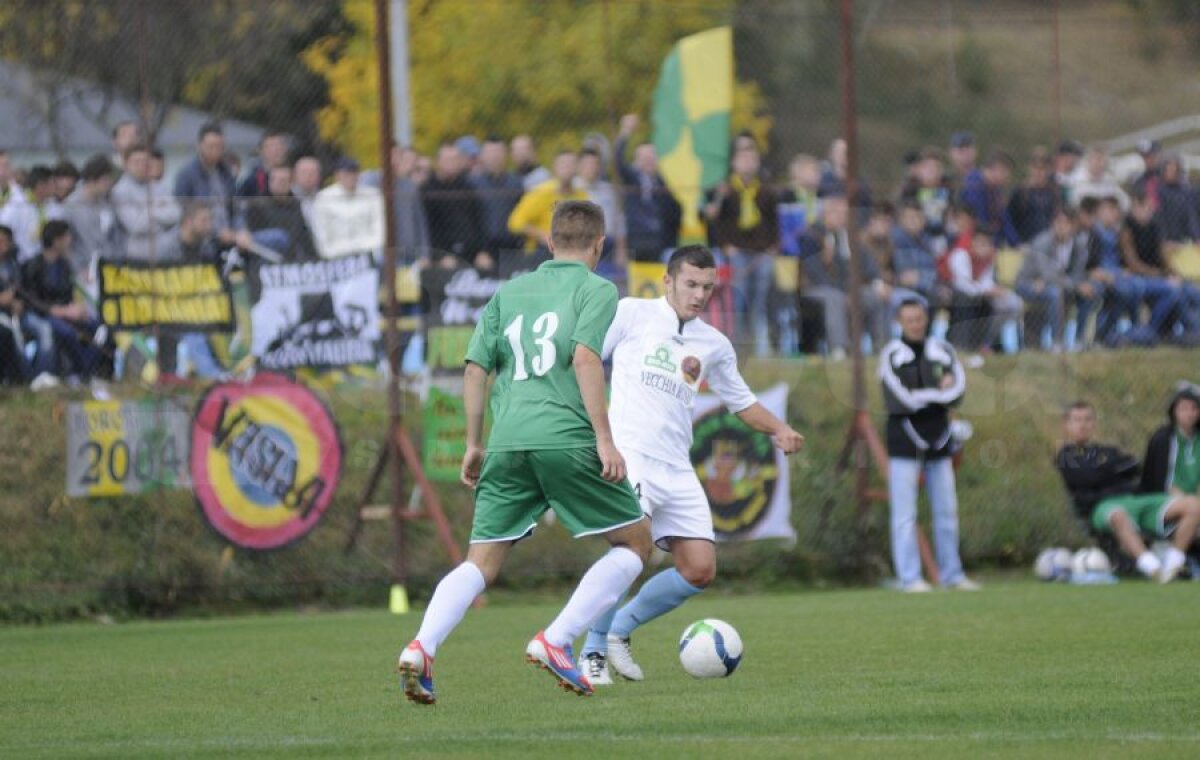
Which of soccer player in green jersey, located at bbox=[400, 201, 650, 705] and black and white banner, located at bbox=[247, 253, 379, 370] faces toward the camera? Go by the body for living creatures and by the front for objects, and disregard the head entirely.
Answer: the black and white banner

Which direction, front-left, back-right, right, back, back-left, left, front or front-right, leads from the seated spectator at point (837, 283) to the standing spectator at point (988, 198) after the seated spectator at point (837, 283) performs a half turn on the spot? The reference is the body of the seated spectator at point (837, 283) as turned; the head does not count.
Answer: front-right

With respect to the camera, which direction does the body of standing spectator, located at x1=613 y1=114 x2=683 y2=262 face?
toward the camera

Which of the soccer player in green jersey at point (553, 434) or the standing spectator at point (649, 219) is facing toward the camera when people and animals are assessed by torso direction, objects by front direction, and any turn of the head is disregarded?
the standing spectator

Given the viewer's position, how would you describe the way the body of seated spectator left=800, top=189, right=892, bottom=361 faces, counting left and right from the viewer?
facing the viewer

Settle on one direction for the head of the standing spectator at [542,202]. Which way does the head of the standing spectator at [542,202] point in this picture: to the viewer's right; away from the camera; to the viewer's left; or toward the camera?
toward the camera

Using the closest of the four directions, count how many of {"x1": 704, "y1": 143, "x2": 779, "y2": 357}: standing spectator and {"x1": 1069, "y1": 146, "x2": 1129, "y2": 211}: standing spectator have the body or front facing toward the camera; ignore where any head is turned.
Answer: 2

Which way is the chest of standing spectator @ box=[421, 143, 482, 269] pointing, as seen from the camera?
toward the camera

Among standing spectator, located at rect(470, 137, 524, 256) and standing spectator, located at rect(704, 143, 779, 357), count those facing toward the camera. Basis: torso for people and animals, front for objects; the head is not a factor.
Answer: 2

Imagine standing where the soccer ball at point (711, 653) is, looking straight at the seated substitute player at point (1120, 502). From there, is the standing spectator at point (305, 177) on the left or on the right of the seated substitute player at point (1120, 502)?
left

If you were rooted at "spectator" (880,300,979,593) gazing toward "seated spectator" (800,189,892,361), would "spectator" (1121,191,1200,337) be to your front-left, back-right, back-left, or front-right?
front-right

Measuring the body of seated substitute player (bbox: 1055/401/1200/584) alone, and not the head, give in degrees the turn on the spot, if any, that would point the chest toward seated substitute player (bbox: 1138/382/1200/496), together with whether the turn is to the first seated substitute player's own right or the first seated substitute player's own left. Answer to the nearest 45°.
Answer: approximately 45° to the first seated substitute player's own left

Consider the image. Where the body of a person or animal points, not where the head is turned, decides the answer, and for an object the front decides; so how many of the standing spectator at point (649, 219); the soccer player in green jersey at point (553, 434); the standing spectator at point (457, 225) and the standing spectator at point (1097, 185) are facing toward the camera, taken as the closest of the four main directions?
3

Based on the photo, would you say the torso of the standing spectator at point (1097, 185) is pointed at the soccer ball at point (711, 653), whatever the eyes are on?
yes

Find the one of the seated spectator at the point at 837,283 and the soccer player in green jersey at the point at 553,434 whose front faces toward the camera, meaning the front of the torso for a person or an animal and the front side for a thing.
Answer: the seated spectator

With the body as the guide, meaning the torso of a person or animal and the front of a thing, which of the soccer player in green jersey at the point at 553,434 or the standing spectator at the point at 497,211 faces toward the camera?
the standing spectator

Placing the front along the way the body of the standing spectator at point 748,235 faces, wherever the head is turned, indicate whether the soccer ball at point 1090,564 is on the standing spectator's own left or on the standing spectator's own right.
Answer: on the standing spectator's own left

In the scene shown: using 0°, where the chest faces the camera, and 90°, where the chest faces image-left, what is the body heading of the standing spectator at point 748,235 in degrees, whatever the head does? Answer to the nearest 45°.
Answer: approximately 0°

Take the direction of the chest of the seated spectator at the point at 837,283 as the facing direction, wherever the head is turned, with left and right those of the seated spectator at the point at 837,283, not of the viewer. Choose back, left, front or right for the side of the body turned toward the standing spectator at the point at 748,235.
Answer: right

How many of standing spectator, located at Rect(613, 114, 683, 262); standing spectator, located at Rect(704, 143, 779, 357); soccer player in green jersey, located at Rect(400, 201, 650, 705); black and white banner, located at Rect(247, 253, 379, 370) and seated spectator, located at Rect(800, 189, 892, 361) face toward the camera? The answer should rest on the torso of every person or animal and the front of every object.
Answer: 4

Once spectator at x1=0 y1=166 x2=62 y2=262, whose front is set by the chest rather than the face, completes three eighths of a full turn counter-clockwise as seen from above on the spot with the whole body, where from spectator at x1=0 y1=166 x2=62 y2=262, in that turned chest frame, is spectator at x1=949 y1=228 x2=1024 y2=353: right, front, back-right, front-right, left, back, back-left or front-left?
right

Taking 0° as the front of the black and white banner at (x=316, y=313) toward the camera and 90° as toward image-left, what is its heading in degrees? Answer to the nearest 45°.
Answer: approximately 0°
